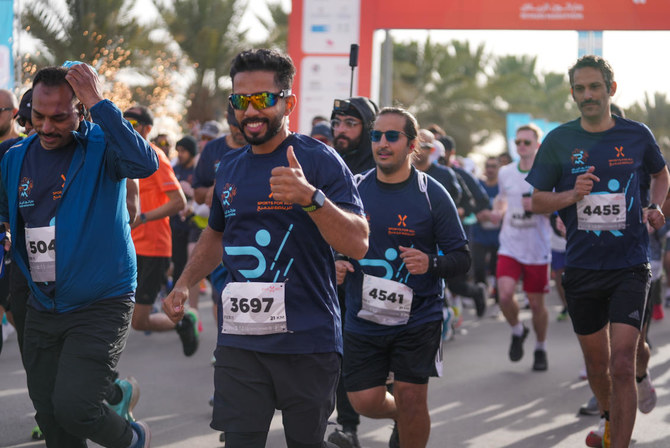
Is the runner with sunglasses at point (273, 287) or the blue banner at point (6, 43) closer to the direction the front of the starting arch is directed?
the runner with sunglasses

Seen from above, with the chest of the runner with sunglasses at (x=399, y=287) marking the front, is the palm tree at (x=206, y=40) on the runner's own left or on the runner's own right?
on the runner's own right

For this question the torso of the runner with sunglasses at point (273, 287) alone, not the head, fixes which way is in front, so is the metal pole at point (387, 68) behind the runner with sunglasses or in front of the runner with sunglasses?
behind

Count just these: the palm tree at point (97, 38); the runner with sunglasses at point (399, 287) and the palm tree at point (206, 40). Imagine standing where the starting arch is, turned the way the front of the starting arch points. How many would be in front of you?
1

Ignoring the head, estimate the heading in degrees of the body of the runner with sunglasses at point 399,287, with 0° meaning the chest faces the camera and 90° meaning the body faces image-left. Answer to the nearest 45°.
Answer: approximately 45°

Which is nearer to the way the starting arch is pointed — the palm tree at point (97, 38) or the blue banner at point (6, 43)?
the blue banner

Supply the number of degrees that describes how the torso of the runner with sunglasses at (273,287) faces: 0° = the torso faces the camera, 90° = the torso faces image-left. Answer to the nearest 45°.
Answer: approximately 45°

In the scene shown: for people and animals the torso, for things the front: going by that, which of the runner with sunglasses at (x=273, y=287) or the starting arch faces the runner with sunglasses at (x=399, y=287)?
the starting arch

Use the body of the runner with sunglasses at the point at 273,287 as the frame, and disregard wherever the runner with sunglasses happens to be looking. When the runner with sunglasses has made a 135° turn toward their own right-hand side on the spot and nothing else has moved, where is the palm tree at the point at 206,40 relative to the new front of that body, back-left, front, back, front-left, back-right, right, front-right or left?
front

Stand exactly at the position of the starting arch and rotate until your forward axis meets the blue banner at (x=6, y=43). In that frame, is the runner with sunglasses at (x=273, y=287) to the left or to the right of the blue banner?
left

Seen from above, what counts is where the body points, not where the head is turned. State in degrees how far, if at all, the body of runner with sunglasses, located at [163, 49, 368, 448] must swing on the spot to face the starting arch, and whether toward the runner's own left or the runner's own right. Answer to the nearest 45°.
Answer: approximately 135° to the runner's own right

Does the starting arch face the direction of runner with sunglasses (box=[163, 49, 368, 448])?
yes

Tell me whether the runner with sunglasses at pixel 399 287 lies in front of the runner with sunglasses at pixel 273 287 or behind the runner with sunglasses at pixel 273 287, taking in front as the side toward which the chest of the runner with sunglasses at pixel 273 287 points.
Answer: behind

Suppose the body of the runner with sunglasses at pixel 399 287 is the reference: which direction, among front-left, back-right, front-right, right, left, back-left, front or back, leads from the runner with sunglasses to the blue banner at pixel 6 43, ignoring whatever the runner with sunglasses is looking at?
right

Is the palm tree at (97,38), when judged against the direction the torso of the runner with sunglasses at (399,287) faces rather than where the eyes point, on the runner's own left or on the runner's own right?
on the runner's own right
